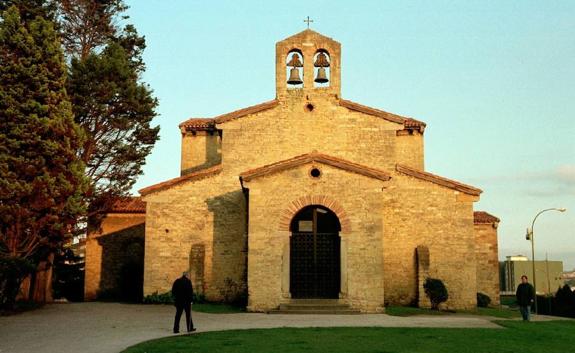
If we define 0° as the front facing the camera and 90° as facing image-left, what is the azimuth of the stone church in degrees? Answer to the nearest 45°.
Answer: approximately 0°

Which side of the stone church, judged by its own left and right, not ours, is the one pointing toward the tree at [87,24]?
right

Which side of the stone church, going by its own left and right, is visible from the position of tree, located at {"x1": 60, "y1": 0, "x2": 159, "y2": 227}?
right

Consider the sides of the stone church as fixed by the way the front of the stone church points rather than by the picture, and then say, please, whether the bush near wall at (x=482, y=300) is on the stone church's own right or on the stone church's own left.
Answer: on the stone church's own left

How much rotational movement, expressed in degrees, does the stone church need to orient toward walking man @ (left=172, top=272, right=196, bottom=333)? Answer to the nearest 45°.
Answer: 0° — it already faces them
